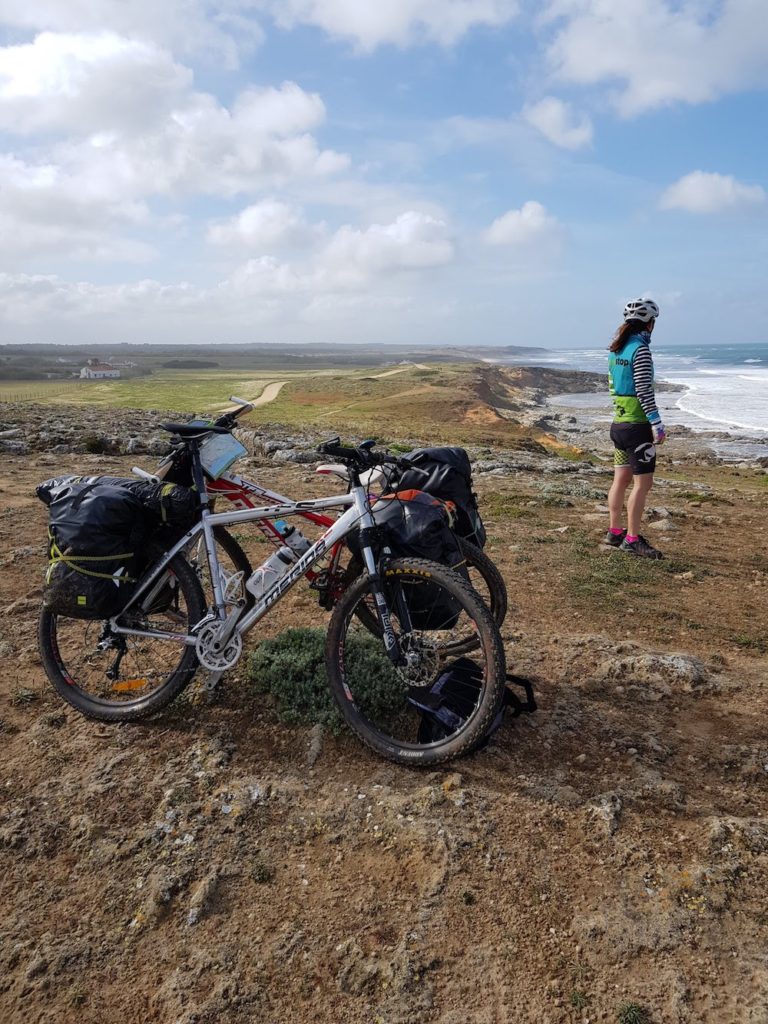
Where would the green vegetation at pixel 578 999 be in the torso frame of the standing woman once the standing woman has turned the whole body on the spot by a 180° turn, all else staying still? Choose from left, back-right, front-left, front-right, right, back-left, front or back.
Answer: front-left

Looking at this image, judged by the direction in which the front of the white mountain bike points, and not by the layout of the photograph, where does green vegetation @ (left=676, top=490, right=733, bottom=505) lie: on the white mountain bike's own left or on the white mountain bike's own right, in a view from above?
on the white mountain bike's own left

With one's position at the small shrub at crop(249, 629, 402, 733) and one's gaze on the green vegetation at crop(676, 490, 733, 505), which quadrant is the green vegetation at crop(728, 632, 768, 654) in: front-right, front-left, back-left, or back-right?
front-right

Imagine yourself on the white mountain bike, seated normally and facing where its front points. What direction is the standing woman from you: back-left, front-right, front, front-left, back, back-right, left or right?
left

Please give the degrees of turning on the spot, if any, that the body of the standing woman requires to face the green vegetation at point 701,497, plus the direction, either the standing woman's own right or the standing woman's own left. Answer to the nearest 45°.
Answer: approximately 45° to the standing woman's own left

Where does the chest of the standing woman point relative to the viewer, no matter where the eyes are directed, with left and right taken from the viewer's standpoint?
facing away from the viewer and to the right of the viewer

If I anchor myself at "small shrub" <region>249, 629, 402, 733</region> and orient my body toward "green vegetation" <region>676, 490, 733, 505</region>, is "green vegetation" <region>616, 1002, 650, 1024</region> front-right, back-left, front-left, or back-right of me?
back-right

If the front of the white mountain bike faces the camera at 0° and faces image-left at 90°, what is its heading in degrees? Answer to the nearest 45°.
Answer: approximately 315°

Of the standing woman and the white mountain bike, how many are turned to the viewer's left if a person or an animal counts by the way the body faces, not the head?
0

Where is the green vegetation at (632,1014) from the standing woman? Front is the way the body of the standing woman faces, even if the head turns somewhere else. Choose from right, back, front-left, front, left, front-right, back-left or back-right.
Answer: back-right

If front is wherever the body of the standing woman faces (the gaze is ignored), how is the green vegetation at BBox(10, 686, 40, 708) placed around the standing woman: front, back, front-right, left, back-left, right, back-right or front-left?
back

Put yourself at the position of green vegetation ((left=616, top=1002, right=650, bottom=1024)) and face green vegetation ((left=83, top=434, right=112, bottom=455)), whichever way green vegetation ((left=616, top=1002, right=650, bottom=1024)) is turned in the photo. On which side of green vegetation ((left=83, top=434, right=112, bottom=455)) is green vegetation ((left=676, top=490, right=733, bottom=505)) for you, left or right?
right

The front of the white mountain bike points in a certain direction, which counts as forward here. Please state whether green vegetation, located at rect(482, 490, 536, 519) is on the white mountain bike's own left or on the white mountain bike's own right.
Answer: on the white mountain bike's own left

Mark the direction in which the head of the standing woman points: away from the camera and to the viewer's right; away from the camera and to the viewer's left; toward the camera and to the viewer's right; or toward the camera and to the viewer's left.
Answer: away from the camera and to the viewer's right
